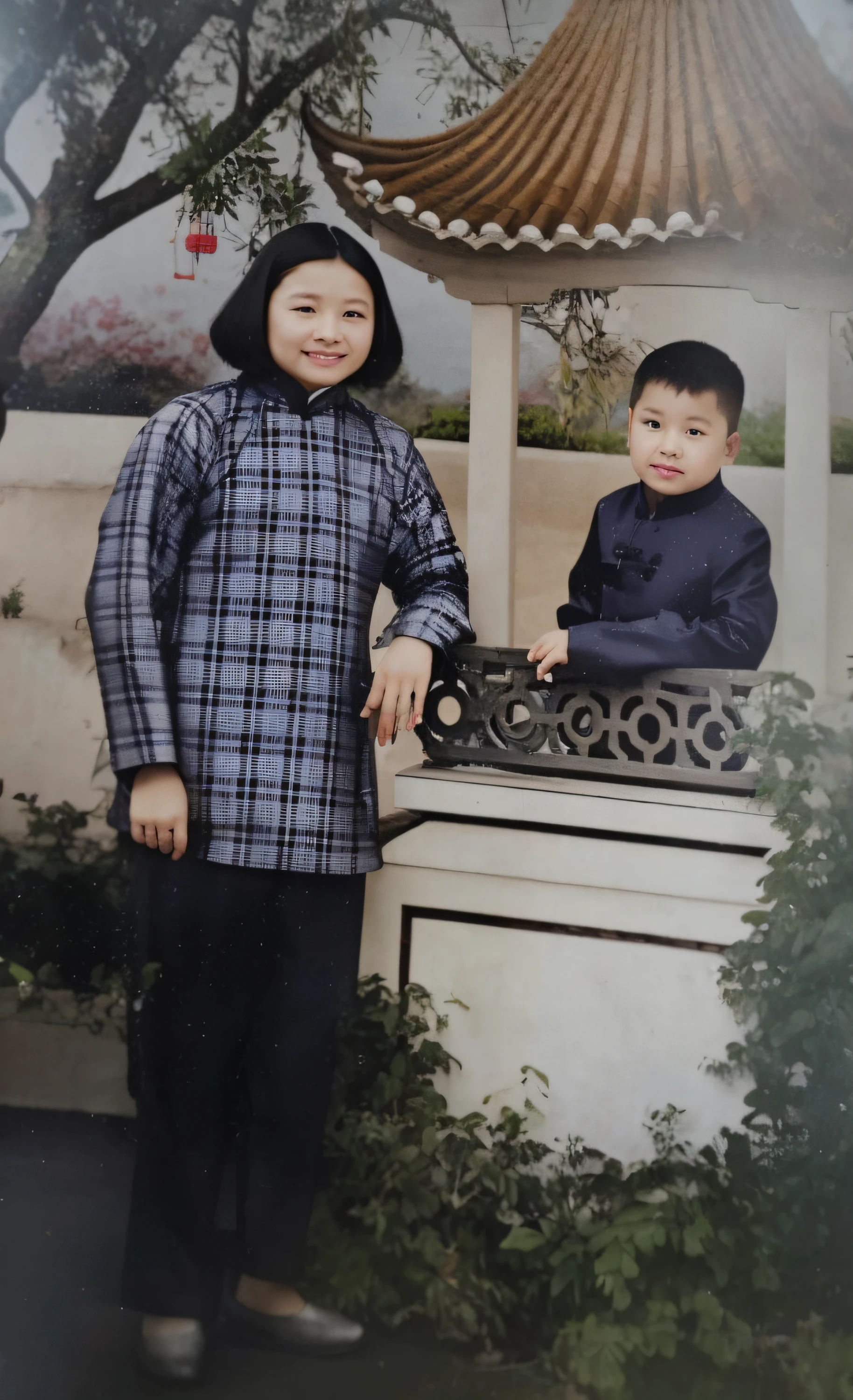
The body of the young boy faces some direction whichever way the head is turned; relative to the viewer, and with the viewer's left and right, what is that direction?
facing the viewer and to the left of the viewer

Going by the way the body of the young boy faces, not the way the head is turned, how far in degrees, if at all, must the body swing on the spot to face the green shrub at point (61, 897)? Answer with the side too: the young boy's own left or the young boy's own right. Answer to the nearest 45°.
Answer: approximately 45° to the young boy's own right

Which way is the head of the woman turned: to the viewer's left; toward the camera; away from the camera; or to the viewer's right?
toward the camera
